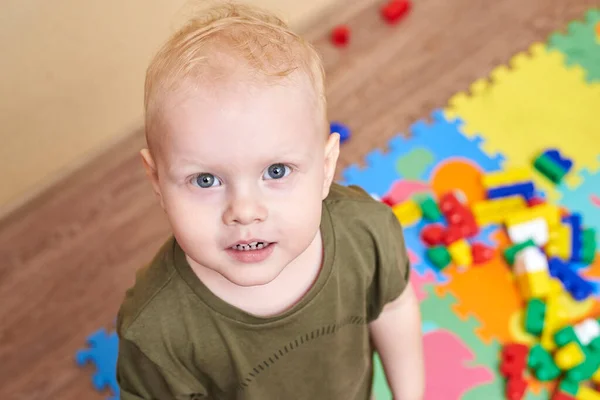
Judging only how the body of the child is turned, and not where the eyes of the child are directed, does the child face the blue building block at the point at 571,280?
no

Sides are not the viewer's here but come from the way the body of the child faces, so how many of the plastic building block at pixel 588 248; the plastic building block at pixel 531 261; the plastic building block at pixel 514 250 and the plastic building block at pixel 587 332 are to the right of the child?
0

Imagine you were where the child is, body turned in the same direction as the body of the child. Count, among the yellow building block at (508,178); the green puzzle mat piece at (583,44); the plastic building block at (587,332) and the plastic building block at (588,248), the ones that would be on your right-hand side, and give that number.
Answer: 0

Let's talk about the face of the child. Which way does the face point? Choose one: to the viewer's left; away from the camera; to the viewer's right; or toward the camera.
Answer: toward the camera

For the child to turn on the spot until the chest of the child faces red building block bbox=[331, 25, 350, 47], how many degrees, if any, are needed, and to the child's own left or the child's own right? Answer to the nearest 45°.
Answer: approximately 180°

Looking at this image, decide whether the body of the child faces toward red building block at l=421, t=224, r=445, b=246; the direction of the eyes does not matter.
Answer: no

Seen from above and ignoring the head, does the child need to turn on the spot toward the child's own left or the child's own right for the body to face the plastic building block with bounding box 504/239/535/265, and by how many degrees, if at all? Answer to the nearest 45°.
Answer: approximately 135° to the child's own left

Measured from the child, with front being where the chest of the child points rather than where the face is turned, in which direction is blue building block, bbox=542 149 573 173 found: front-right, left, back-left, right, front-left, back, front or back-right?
back-left

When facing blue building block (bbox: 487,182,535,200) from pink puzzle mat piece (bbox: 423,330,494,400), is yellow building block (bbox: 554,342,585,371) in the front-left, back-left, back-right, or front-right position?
front-right

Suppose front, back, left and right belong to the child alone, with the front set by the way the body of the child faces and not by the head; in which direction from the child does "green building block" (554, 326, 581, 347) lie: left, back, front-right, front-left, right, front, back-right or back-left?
back-left

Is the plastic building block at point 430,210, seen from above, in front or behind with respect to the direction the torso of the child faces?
behind

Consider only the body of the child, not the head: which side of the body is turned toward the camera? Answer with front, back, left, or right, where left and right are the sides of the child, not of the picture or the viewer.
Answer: front

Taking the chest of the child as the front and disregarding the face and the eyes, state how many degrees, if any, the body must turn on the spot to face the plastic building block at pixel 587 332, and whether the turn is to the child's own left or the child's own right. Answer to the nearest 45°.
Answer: approximately 135° to the child's own left

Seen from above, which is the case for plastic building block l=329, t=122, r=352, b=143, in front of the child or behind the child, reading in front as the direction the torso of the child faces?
behind
